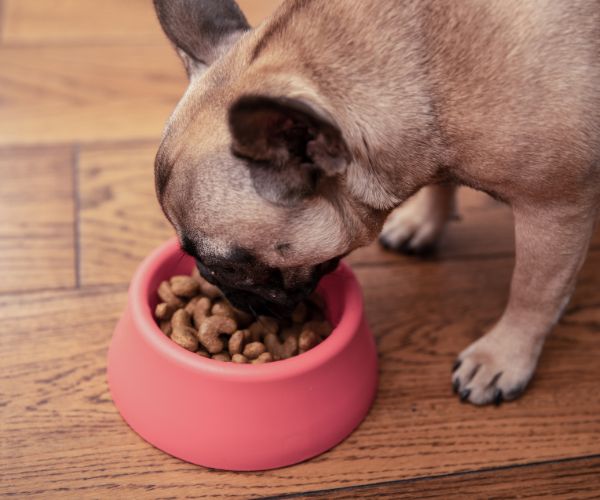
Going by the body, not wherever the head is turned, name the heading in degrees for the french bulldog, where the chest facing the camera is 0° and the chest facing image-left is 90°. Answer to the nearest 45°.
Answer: approximately 45°

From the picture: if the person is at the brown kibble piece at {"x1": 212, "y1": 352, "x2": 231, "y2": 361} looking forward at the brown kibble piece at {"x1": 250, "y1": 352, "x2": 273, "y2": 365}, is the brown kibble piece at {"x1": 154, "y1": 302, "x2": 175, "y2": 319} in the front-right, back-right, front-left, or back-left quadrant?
back-left
